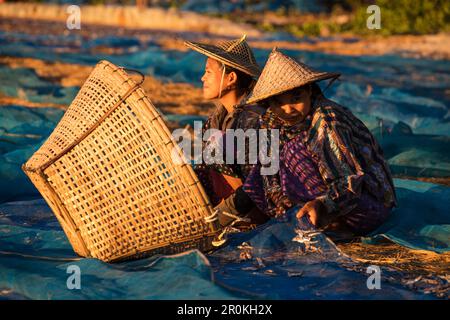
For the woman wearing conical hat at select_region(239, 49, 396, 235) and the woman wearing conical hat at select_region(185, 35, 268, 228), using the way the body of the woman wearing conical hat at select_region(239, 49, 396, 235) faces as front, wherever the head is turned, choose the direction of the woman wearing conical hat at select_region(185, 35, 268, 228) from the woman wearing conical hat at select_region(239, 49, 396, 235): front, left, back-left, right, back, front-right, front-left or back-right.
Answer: right

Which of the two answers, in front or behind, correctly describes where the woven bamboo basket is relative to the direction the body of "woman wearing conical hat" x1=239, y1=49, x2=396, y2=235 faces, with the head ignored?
in front

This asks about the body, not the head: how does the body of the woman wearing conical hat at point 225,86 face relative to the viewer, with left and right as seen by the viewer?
facing to the left of the viewer

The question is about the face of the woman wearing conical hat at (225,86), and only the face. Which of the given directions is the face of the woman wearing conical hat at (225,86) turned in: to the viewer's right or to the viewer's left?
to the viewer's left

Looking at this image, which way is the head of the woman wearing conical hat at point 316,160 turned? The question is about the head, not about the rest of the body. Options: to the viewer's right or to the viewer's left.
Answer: to the viewer's left

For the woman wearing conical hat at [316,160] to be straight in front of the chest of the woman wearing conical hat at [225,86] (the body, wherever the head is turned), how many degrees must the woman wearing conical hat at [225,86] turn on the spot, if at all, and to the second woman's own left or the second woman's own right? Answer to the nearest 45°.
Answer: approximately 135° to the second woman's own left

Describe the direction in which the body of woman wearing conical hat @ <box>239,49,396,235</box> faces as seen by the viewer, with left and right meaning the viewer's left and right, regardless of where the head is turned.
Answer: facing the viewer and to the left of the viewer

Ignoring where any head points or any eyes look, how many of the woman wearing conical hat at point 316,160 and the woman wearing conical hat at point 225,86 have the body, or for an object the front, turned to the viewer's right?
0
